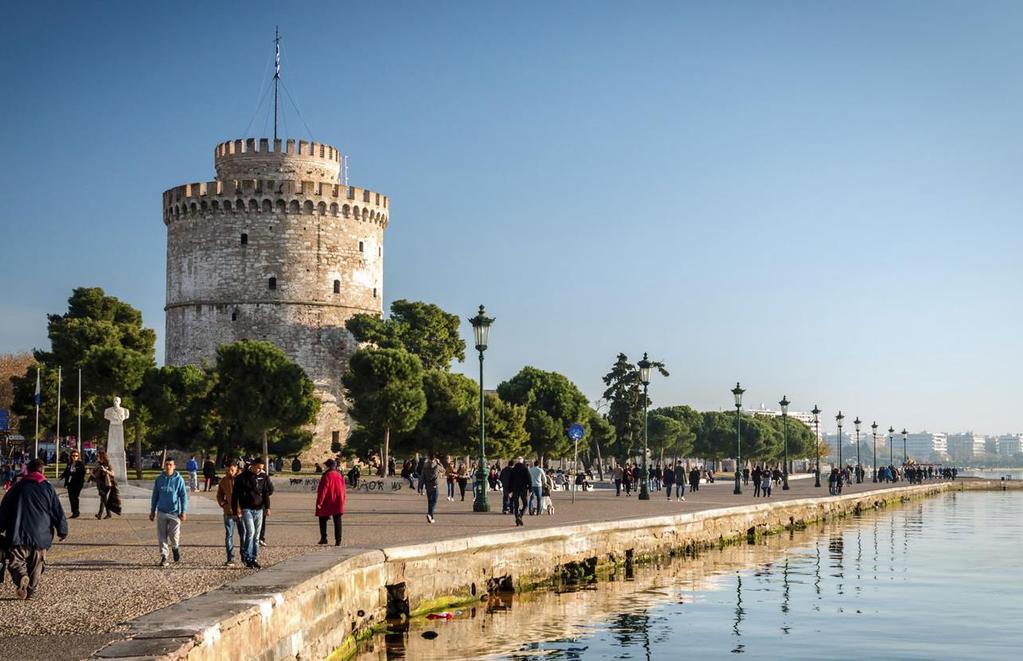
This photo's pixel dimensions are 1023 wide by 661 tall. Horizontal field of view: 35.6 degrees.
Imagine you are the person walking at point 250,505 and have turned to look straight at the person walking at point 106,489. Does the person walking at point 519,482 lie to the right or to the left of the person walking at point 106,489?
right

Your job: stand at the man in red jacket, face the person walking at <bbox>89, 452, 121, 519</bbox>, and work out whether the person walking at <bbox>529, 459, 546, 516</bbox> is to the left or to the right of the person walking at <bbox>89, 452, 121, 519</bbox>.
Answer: right

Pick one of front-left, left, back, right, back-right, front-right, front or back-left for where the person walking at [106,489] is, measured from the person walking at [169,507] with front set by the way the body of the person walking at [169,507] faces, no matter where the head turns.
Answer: back

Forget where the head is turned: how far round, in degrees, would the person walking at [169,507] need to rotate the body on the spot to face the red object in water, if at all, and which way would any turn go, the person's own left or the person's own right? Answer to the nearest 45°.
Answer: approximately 90° to the person's own left
